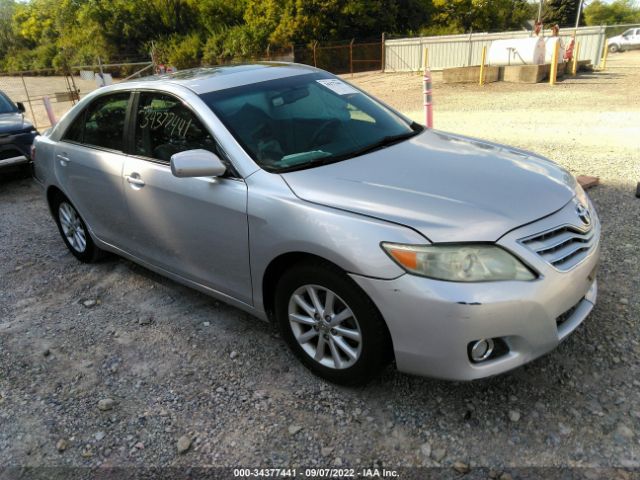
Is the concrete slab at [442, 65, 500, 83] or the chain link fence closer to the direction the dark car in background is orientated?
the concrete slab

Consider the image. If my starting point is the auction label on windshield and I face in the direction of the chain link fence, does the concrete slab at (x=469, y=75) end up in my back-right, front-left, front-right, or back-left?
front-right

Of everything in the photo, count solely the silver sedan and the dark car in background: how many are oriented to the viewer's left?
0

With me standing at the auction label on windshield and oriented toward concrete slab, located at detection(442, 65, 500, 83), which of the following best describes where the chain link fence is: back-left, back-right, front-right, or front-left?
front-left

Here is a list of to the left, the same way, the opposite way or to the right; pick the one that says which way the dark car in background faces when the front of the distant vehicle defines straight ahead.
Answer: the opposite way

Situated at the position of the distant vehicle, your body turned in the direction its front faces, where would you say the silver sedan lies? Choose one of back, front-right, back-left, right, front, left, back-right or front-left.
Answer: left

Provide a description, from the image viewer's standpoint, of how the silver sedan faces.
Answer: facing the viewer and to the right of the viewer

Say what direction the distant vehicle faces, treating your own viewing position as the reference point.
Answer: facing to the left of the viewer

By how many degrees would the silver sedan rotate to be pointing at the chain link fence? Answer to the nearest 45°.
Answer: approximately 180°
